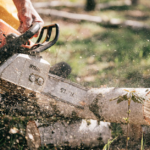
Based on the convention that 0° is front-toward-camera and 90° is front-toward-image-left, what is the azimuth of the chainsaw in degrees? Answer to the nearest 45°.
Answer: approximately 270°

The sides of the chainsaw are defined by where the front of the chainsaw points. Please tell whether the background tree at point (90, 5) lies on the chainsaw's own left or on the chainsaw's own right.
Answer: on the chainsaw's own left

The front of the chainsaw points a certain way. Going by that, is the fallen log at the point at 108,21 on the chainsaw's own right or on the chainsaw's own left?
on the chainsaw's own left
